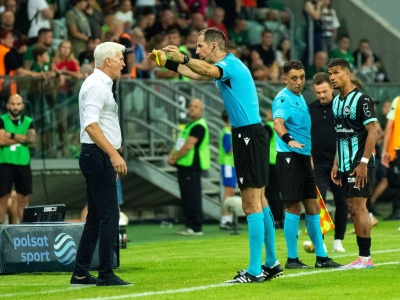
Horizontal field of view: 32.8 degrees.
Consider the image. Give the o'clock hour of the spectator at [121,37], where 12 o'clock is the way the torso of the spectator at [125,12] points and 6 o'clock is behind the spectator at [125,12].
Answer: the spectator at [121,37] is roughly at 12 o'clock from the spectator at [125,12].

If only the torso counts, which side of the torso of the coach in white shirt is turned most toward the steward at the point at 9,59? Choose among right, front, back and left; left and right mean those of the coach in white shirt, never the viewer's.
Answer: left

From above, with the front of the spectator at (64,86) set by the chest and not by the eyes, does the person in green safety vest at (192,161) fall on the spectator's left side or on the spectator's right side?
on the spectator's left side

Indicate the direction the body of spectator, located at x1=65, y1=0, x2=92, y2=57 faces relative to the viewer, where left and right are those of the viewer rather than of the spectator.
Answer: facing the viewer and to the right of the viewer

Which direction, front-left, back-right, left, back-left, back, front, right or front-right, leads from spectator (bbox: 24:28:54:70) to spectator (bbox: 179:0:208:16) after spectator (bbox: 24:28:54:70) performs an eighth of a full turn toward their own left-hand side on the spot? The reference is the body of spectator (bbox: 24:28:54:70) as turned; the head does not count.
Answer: front-left

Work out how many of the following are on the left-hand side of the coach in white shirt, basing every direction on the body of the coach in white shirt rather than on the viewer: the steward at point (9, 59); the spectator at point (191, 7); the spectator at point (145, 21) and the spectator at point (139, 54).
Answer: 4

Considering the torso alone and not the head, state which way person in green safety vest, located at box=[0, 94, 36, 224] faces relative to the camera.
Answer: toward the camera

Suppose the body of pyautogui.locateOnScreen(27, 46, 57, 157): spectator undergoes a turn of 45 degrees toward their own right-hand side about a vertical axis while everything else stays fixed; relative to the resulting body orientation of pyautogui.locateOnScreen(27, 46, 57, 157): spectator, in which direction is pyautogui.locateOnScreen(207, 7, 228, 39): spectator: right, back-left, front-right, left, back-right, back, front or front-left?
back-left
